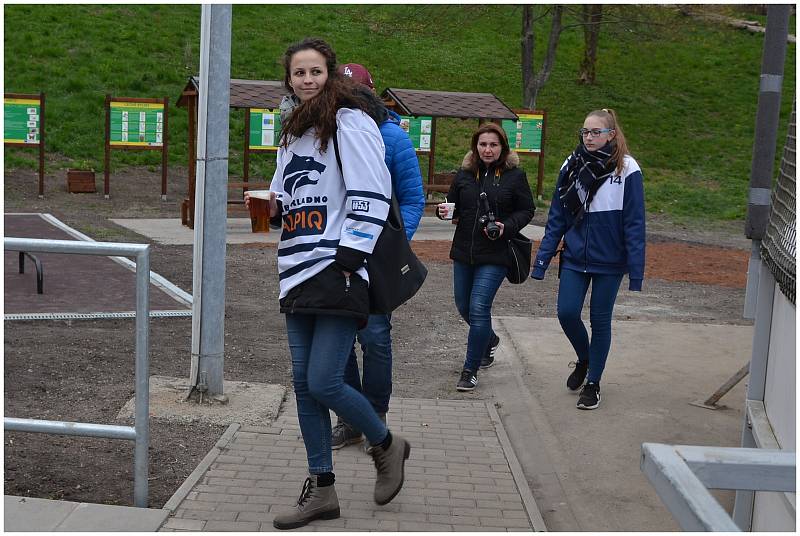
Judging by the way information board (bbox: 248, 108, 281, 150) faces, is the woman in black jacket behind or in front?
in front

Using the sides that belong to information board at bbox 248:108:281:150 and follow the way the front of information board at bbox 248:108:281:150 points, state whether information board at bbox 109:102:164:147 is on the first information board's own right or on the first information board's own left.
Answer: on the first information board's own right

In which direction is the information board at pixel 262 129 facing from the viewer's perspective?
toward the camera

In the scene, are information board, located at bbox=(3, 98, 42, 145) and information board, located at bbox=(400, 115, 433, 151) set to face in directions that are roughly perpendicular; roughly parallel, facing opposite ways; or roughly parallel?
roughly parallel

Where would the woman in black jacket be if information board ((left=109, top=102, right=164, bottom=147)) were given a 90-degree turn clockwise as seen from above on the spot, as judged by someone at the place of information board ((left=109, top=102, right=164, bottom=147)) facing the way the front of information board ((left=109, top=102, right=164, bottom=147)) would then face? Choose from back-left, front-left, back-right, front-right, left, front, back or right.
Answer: left

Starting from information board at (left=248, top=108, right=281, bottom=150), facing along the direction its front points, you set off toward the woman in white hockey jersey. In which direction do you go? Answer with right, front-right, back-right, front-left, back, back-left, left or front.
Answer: front

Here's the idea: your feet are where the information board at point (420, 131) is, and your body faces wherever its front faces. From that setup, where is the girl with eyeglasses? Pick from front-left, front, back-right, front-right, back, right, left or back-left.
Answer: front

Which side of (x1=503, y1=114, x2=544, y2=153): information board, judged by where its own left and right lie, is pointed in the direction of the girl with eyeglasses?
front

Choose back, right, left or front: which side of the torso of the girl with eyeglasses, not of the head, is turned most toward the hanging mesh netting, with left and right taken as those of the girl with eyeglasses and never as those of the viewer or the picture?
left

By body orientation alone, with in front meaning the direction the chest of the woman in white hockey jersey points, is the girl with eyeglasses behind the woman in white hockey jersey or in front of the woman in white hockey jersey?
behind

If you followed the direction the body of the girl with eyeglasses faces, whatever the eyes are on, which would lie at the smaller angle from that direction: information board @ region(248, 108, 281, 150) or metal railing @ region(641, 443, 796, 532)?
the metal railing

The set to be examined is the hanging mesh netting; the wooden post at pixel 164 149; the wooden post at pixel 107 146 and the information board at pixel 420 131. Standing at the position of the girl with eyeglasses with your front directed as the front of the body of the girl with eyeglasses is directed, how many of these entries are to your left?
1

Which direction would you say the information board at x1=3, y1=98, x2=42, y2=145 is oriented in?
toward the camera

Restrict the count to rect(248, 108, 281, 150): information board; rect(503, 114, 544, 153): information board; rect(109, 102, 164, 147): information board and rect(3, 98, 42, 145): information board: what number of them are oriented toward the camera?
4

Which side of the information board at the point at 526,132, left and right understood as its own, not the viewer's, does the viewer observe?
front

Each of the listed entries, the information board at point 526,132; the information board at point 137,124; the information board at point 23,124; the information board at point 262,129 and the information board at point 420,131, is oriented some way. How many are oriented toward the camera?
5
